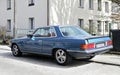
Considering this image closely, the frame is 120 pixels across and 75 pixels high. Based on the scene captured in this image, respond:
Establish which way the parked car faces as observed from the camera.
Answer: facing away from the viewer and to the left of the viewer
